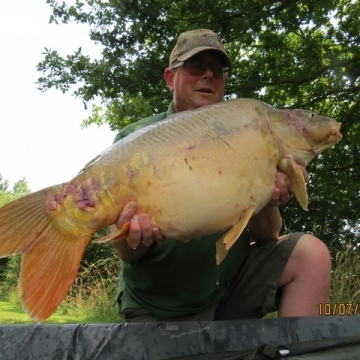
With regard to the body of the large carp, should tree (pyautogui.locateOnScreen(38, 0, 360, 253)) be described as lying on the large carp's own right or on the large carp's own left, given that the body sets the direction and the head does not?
on the large carp's own left

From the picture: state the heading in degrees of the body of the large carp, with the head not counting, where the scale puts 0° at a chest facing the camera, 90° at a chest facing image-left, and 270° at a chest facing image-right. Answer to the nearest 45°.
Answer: approximately 270°
